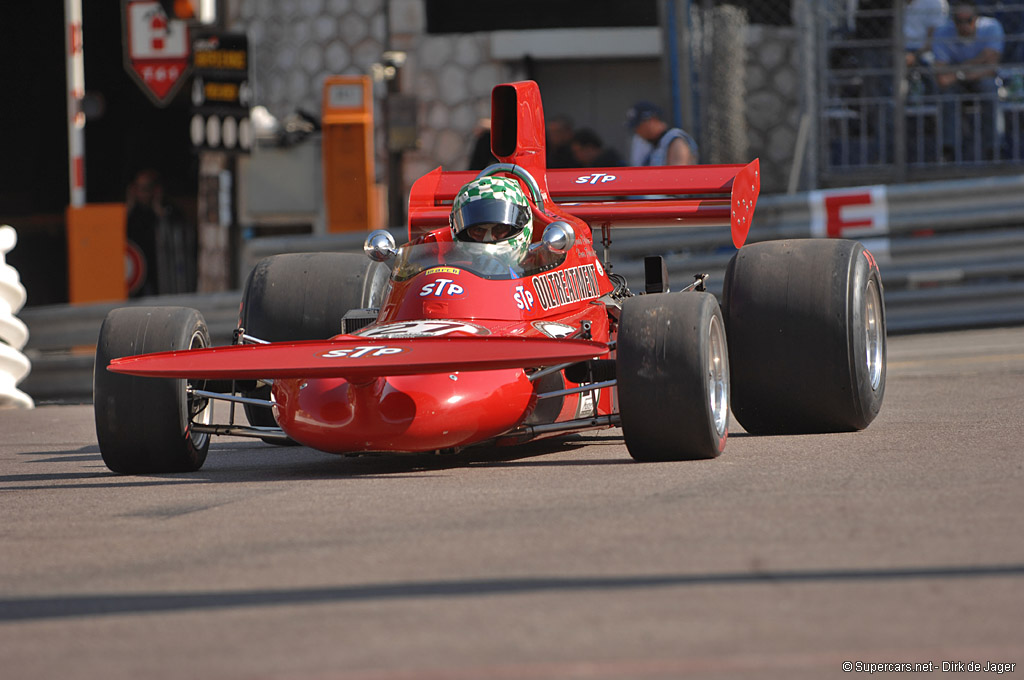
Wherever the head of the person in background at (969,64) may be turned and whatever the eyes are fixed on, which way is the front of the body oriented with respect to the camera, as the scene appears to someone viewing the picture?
toward the camera

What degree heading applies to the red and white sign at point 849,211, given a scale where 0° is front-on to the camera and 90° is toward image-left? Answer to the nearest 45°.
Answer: approximately 0°

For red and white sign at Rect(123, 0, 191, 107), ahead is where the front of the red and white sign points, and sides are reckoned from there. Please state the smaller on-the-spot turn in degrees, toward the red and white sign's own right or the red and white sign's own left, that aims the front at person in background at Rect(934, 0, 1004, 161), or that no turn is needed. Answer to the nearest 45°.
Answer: approximately 45° to the red and white sign's own left

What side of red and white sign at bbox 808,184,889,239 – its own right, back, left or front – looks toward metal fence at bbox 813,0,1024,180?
back

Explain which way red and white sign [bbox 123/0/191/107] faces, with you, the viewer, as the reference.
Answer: facing the viewer

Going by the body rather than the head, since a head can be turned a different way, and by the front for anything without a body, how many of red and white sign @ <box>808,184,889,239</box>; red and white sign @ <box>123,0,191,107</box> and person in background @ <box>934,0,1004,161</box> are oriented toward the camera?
3

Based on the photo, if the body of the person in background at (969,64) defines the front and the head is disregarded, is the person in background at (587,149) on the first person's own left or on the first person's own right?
on the first person's own right

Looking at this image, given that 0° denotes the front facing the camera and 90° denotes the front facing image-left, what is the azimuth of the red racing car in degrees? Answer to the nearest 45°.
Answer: approximately 45°
